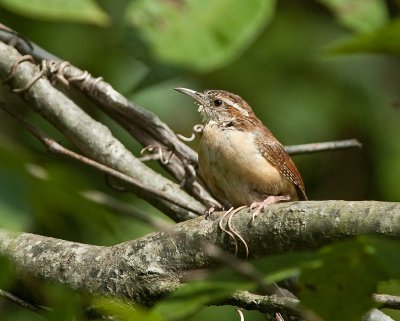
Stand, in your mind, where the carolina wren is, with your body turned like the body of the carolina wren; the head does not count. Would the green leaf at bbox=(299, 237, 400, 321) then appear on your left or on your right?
on your left

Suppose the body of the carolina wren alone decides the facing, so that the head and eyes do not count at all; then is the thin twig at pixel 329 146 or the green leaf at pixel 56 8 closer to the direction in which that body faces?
the green leaf

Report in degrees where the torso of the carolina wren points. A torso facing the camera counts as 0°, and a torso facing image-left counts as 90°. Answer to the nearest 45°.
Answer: approximately 45°

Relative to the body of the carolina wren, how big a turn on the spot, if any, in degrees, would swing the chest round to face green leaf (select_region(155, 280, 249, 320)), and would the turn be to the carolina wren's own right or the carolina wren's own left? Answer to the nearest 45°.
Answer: approximately 45° to the carolina wren's own left

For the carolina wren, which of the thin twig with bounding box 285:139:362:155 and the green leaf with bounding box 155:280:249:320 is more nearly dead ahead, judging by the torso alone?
the green leaf
